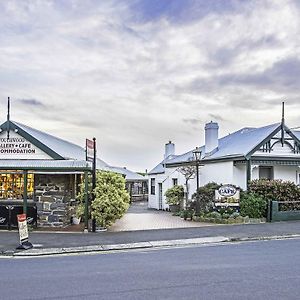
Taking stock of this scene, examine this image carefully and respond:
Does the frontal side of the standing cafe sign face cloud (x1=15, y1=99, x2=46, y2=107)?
no

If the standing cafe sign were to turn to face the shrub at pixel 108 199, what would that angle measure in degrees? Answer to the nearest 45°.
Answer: approximately 45° to its right

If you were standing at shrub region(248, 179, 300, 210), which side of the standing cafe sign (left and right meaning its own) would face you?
left

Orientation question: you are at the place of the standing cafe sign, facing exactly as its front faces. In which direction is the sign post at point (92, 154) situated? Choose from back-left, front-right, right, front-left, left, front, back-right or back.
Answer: front-right

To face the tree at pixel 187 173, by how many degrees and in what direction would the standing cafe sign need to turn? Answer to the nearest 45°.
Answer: approximately 135° to its right

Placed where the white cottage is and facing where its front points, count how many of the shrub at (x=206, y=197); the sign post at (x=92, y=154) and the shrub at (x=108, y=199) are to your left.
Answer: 0

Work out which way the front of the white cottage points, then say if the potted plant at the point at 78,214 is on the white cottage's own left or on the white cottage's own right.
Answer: on the white cottage's own right

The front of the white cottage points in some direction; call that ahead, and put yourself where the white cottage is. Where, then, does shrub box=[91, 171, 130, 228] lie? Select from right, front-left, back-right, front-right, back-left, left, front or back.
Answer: right

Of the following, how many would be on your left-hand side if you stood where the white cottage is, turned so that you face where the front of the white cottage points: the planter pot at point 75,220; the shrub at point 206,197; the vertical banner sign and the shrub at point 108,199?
0

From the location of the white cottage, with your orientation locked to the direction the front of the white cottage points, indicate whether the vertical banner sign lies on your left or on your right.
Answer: on your right

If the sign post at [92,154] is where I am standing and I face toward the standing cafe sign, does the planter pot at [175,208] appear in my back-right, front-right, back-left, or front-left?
front-left

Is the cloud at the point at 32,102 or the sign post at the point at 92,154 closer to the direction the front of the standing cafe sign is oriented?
the sign post

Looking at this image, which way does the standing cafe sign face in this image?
toward the camera

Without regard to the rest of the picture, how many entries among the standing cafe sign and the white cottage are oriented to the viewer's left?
0
